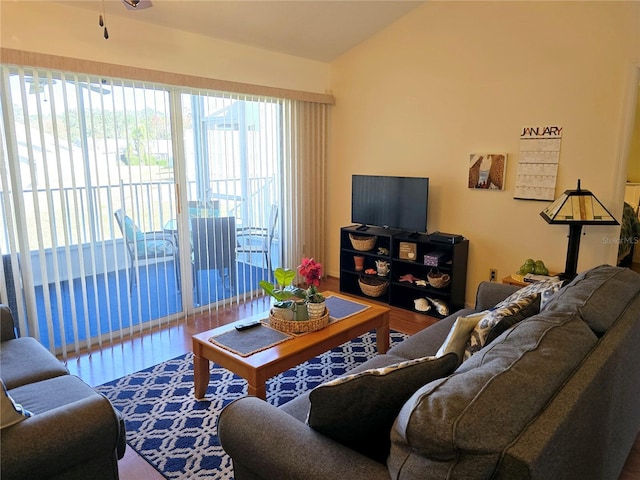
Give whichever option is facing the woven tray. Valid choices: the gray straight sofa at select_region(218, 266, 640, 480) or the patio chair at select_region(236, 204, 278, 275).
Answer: the gray straight sofa

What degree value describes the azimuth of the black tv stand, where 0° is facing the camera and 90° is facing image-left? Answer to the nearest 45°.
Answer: approximately 45°

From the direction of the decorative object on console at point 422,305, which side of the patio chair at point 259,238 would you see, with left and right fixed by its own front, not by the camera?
back

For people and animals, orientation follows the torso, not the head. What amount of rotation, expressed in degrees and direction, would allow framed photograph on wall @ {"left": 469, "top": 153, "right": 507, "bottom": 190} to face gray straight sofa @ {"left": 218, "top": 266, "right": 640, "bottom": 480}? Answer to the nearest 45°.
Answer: approximately 45° to its left

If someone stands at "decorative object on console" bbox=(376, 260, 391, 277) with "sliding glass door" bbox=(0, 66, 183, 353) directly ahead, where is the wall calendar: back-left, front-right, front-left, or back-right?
back-left

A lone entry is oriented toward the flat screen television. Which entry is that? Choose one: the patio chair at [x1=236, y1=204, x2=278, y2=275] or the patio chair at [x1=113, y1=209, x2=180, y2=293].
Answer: the patio chair at [x1=113, y1=209, x2=180, y2=293]

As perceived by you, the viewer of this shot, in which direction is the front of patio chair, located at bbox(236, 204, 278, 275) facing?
facing to the left of the viewer

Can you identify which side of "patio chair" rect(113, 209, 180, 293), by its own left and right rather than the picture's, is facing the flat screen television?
front

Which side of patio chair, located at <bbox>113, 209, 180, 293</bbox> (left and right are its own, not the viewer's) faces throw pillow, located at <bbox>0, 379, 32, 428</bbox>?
right

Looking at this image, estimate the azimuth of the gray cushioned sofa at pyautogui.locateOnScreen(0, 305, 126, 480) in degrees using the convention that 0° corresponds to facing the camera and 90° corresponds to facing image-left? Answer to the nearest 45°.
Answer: approximately 225°

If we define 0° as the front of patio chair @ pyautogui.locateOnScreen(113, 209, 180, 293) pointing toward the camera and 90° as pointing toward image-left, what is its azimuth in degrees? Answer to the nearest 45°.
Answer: approximately 270°

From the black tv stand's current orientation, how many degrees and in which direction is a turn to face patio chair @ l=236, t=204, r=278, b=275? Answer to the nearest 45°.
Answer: approximately 45° to its right

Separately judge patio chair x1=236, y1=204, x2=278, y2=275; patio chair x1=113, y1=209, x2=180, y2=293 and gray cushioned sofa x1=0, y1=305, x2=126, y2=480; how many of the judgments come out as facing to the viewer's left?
1

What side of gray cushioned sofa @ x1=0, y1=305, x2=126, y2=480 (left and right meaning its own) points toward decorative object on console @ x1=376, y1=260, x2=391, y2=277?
front

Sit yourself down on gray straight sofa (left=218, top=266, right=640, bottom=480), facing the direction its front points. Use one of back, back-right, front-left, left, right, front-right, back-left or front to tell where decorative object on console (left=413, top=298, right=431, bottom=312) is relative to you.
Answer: front-right

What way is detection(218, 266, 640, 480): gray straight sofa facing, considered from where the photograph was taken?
facing away from the viewer and to the left of the viewer
